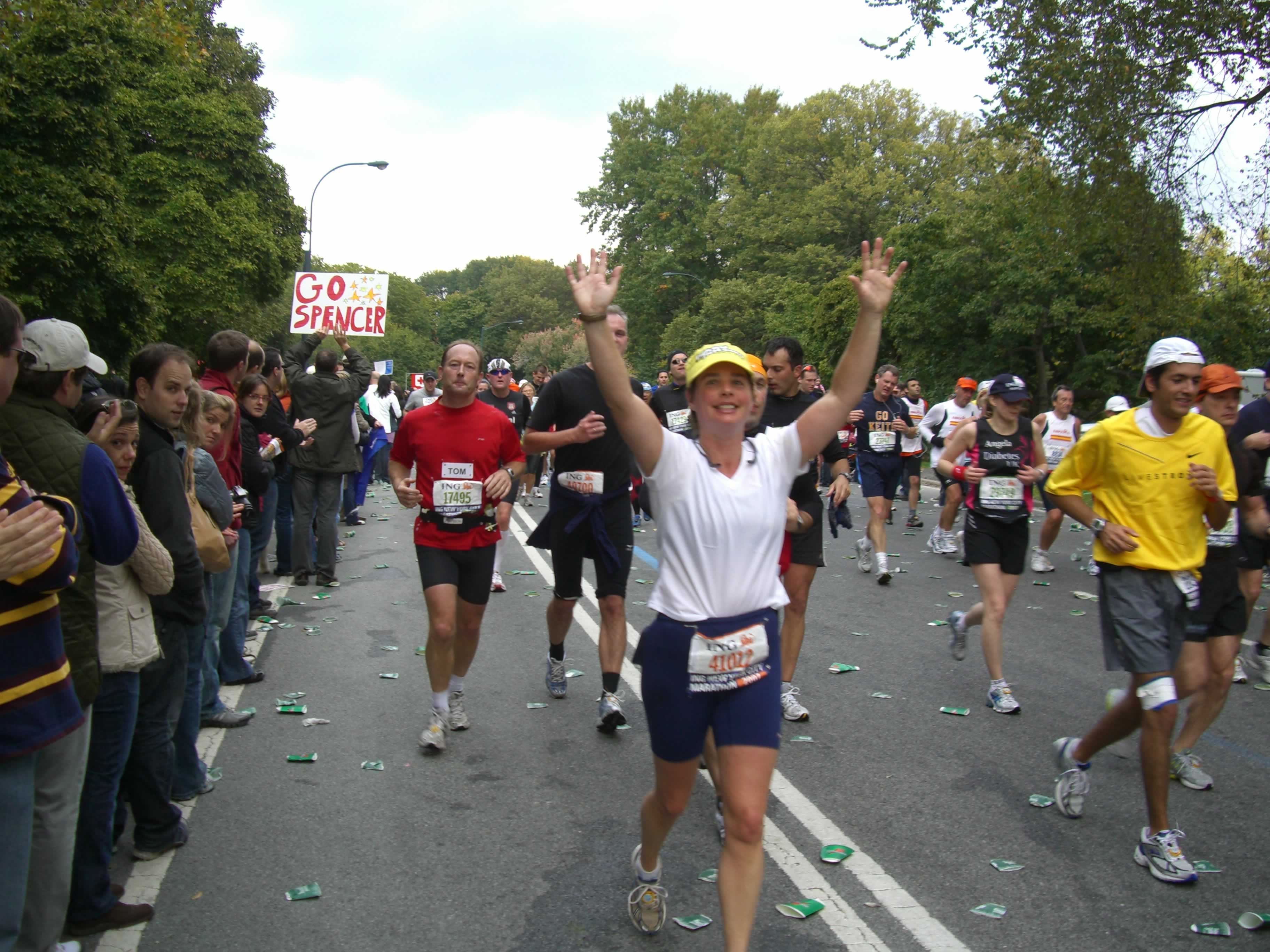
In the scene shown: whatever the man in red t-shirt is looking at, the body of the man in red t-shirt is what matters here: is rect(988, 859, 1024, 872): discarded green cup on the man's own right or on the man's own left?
on the man's own left

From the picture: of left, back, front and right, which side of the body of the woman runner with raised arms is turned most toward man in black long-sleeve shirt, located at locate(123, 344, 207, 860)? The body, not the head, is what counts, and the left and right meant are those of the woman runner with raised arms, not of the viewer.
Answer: right

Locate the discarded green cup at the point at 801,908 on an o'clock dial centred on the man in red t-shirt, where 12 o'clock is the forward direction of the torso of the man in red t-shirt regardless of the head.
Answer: The discarded green cup is roughly at 11 o'clock from the man in red t-shirt.

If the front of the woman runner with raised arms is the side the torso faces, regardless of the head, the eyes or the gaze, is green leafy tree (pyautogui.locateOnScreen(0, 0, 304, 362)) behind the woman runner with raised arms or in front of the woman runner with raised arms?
behind

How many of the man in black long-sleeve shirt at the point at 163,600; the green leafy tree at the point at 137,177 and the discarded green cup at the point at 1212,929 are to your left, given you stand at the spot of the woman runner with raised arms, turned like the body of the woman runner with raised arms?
1

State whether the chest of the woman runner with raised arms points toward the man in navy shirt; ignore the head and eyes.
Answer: no

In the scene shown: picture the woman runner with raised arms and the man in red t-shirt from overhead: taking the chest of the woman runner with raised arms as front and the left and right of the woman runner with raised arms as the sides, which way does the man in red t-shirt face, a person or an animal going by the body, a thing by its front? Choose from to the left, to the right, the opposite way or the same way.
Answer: the same way

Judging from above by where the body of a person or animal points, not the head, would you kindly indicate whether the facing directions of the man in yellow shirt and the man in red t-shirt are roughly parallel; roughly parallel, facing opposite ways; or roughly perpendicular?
roughly parallel

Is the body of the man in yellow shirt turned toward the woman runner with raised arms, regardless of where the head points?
no

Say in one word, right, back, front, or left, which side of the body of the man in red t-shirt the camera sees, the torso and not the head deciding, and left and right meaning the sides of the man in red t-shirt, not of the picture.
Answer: front

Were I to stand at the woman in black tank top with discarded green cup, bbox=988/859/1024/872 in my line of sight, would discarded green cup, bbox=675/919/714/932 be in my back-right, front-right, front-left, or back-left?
front-right

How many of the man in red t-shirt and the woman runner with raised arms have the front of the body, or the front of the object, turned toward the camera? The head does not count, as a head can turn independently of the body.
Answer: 2

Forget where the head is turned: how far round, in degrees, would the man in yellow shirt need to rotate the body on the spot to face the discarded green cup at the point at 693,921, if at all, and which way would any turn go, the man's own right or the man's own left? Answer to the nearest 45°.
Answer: approximately 90° to the man's own right

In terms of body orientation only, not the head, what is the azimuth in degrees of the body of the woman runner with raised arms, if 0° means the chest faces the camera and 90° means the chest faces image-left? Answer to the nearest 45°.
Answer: approximately 0°

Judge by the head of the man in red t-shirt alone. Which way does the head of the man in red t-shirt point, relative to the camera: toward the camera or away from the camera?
toward the camera
